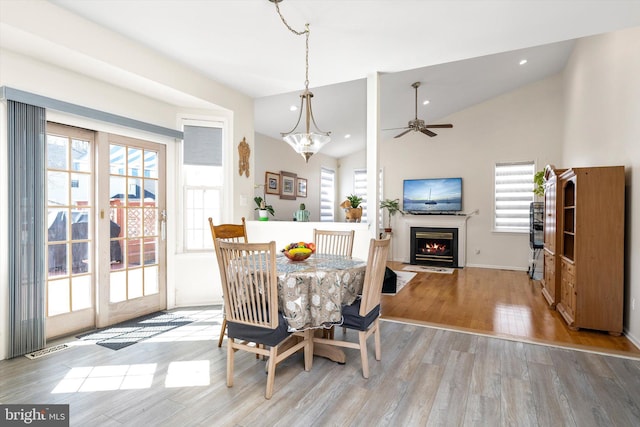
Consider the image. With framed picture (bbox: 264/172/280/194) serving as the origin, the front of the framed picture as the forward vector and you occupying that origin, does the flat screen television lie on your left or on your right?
on your left

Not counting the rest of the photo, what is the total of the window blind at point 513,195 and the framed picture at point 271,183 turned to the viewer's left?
0

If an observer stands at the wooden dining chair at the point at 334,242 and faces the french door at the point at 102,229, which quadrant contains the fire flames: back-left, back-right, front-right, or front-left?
back-right

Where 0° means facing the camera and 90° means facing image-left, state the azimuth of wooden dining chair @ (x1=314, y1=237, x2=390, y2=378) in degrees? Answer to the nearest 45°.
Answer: approximately 135°

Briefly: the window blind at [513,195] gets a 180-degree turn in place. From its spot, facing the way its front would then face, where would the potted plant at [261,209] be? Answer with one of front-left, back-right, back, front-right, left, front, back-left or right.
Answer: back-left

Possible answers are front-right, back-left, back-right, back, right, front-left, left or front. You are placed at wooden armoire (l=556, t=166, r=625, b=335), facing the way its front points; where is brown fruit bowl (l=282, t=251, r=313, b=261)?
front-left

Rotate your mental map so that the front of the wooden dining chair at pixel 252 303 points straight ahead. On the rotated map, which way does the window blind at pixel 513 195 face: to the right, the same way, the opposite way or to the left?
the opposite way

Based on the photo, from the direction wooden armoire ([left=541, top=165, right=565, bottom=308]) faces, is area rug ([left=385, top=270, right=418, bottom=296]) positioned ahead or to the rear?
ahead

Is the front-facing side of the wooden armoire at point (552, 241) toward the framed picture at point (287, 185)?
yes

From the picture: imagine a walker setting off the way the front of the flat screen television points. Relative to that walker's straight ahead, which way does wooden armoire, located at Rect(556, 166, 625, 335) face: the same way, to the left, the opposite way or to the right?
to the right

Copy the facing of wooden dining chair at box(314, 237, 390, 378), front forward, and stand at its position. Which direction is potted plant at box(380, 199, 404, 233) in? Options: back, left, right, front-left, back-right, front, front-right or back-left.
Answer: front-right

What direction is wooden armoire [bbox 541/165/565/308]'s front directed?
to the viewer's left

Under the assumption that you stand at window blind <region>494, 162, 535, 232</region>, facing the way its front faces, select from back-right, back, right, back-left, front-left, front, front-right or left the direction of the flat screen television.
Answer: right

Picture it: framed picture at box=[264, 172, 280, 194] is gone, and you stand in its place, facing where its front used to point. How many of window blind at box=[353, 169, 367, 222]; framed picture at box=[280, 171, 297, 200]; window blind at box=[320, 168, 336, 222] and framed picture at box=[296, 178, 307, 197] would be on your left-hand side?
4

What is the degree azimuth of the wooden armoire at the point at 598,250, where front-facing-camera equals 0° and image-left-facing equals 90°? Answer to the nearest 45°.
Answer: approximately 90°
